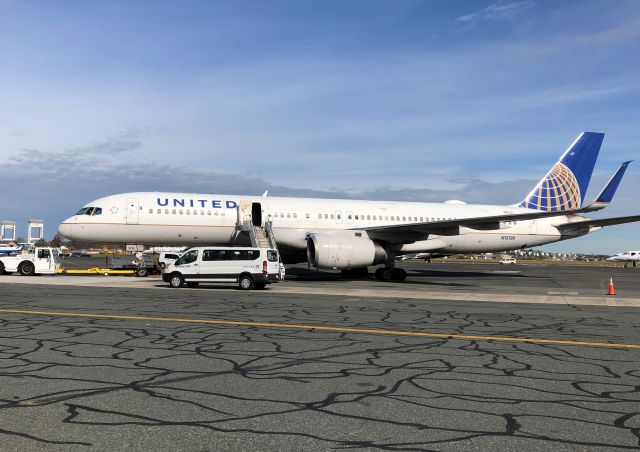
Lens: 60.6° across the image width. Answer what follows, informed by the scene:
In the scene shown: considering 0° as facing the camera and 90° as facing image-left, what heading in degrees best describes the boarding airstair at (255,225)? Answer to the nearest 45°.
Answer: approximately 315°

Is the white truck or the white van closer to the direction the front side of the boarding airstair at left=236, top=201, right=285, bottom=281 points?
the white van

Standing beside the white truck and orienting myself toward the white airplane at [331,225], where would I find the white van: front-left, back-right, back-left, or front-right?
front-right

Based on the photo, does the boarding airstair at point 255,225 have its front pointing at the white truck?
no

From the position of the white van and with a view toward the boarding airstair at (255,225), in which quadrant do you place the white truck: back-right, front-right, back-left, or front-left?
front-left

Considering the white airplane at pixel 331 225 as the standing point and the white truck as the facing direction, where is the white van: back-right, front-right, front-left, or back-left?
front-left
